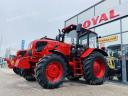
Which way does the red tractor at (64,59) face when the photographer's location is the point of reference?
facing the viewer and to the left of the viewer
